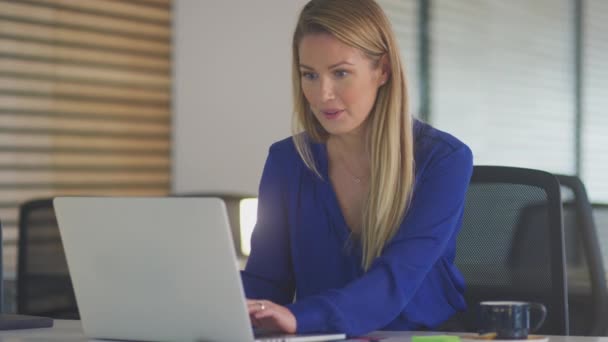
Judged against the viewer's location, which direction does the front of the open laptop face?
facing away from the viewer and to the right of the viewer

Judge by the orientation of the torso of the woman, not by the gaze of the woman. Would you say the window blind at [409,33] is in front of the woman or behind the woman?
behind

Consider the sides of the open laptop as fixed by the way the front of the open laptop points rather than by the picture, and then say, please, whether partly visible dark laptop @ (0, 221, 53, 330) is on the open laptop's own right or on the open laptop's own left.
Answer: on the open laptop's own left

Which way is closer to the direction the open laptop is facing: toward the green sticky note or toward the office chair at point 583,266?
the office chair

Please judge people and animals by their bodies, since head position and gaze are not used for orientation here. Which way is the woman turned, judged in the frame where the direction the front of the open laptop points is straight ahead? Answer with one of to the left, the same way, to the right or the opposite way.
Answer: the opposite way

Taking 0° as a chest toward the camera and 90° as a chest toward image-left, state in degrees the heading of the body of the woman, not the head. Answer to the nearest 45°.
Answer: approximately 45°

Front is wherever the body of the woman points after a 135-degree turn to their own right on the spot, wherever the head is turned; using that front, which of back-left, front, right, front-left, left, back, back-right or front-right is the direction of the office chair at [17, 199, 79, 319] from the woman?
front-left
